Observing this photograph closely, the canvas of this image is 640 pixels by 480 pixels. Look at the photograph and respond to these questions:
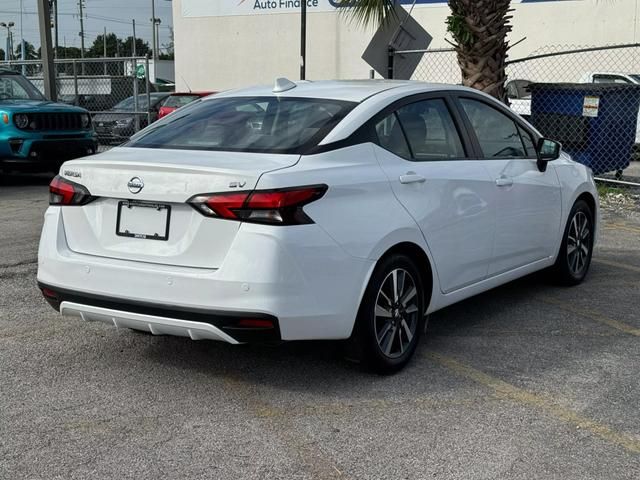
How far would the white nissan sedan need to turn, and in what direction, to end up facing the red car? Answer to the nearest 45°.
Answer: approximately 45° to its left

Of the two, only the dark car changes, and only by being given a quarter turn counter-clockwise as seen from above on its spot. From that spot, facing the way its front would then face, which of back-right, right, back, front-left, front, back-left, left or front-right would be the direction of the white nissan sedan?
front-right

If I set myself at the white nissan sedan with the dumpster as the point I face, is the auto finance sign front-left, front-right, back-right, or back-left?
front-left

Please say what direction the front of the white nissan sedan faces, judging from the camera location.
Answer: facing away from the viewer and to the right of the viewer

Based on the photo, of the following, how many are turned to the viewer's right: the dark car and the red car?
0

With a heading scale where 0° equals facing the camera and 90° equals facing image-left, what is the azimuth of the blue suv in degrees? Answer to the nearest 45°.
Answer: approximately 315°

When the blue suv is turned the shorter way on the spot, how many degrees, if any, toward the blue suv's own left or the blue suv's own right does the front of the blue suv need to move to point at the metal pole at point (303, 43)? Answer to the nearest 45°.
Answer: approximately 90° to the blue suv's own left

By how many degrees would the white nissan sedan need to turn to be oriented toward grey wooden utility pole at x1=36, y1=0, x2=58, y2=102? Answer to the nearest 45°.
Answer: approximately 90° to its left
